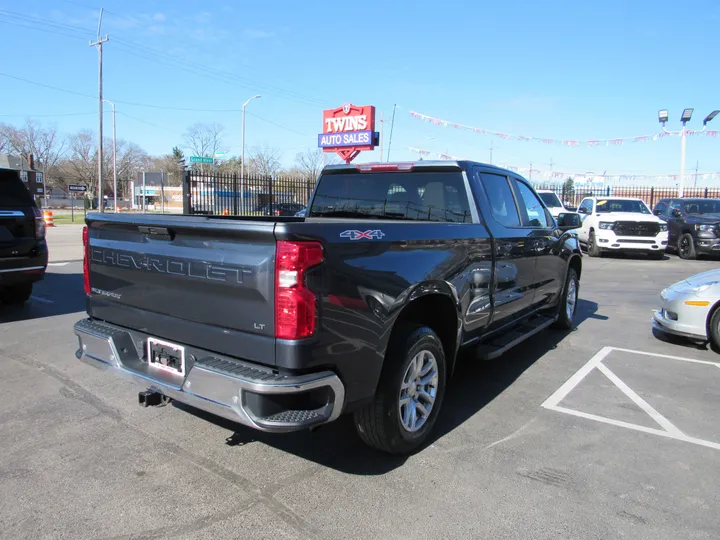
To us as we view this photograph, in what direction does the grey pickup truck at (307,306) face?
facing away from the viewer and to the right of the viewer

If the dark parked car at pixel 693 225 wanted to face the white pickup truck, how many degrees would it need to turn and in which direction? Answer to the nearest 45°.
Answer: approximately 90° to its right

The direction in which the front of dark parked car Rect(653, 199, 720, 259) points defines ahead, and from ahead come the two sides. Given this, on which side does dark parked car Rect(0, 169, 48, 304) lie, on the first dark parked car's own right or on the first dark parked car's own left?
on the first dark parked car's own right

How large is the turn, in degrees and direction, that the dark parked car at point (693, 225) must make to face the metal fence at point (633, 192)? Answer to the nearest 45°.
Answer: approximately 135° to its left

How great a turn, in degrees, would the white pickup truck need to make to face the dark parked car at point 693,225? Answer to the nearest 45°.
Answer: approximately 90° to its left

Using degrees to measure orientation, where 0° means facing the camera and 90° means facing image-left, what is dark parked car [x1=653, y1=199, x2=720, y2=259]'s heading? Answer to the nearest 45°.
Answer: approximately 315°

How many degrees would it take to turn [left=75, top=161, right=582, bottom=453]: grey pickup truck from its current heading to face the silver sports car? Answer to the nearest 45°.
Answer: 0° — it already faces it

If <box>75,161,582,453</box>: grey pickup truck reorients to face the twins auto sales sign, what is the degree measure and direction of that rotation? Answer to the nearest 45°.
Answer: approximately 45° to its left

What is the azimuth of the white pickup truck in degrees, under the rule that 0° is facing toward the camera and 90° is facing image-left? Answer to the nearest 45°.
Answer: approximately 315°

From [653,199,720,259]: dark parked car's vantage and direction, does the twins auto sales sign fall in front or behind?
behind

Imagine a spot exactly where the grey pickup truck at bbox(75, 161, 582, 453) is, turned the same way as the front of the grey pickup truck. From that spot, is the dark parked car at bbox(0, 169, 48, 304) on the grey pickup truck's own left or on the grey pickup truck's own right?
on the grey pickup truck's own left
